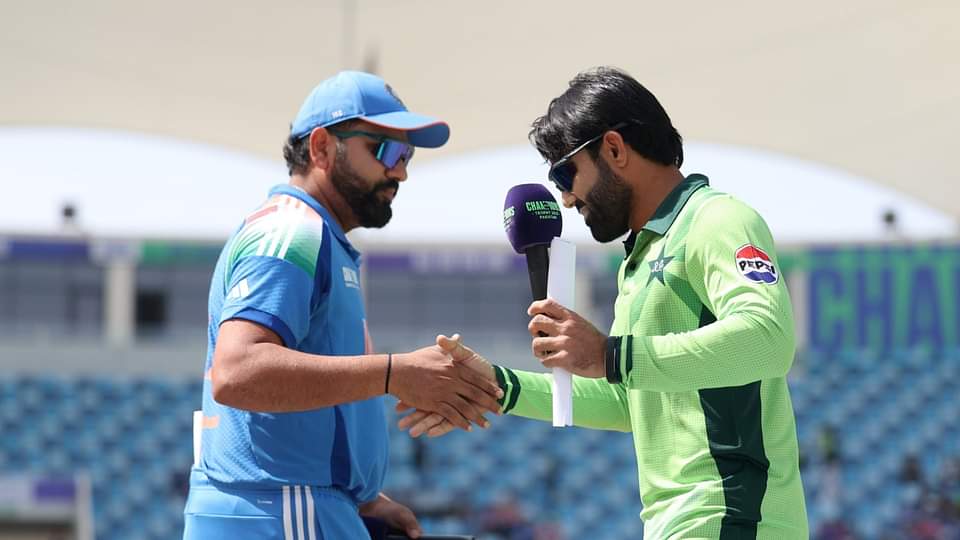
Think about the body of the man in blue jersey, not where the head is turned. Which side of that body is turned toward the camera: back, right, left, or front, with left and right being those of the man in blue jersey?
right

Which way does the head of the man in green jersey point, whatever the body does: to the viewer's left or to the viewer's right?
to the viewer's left

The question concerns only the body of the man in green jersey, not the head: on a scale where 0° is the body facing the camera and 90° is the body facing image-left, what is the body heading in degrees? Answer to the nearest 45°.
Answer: approximately 90°

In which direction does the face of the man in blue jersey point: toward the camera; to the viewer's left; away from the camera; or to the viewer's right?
to the viewer's right

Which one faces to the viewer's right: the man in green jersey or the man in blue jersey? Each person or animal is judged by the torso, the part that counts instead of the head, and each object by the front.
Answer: the man in blue jersey

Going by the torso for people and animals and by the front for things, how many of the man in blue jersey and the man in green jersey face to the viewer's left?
1

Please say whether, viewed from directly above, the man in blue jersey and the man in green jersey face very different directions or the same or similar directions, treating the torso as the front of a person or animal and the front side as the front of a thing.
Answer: very different directions

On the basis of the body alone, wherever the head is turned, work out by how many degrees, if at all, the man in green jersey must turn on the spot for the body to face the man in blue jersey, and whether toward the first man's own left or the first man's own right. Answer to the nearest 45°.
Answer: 0° — they already face them
